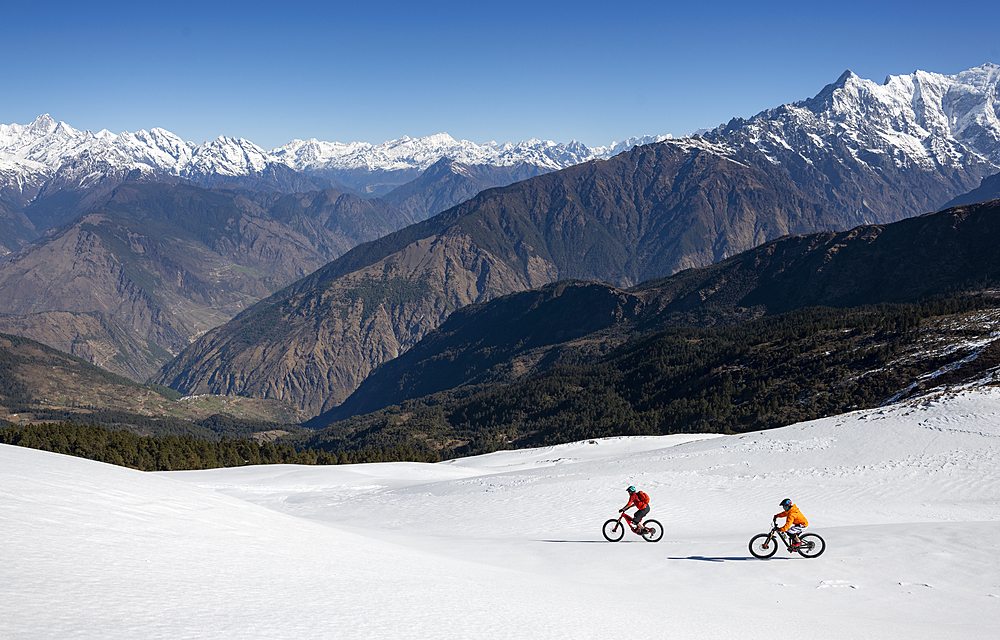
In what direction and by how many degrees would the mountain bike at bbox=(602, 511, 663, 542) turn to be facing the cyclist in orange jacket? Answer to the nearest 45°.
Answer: approximately 135° to its left

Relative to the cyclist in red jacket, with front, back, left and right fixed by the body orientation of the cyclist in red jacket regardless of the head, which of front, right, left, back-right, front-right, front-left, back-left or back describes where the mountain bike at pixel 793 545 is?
back-left

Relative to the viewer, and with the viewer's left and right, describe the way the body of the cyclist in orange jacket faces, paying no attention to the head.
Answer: facing to the left of the viewer

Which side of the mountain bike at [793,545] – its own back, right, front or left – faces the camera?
left

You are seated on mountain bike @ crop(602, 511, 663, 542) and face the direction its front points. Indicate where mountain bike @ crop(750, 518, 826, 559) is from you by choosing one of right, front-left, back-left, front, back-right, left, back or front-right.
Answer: back-left

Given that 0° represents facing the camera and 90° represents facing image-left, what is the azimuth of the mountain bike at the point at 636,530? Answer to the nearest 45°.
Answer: approximately 90°

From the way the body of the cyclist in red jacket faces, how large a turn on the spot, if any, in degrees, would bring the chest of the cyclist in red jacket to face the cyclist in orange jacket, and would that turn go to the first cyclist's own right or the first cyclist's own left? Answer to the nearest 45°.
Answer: approximately 135° to the first cyclist's own left

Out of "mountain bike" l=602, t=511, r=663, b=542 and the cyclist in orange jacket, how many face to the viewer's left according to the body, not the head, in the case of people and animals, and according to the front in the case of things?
2

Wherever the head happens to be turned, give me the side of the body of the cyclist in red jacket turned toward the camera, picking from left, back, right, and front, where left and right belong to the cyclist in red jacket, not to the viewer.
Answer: left
